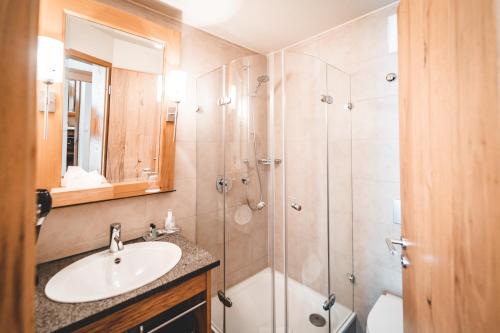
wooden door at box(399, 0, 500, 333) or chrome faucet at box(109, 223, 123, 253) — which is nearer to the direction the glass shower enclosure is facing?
the wooden door

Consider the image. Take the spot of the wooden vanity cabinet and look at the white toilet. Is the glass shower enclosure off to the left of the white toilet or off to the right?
left

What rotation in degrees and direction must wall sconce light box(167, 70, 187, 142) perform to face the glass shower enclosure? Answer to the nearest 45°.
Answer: approximately 45° to its left

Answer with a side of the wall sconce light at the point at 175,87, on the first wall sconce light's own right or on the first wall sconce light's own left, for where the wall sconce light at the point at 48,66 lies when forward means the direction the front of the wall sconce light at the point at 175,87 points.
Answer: on the first wall sconce light's own right

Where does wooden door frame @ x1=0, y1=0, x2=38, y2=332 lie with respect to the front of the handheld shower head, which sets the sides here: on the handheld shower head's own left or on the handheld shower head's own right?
on the handheld shower head's own right
